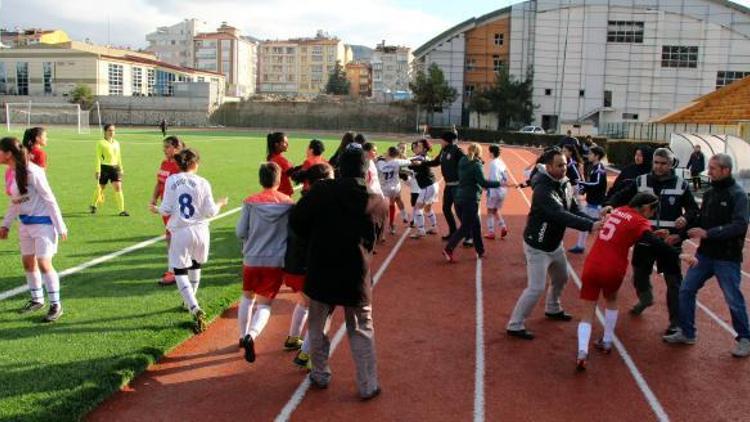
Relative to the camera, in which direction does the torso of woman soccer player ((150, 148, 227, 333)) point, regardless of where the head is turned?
away from the camera

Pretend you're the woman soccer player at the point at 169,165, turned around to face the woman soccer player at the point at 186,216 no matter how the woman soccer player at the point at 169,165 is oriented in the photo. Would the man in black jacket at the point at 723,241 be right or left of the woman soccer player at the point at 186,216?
left

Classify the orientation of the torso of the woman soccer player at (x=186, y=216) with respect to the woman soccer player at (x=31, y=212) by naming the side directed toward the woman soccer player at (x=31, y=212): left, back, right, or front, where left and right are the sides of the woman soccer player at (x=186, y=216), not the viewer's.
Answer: left

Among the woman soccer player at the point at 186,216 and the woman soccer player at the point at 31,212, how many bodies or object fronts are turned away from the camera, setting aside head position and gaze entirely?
1

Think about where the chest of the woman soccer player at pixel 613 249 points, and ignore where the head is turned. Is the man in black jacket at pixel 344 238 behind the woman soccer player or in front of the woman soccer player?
behind

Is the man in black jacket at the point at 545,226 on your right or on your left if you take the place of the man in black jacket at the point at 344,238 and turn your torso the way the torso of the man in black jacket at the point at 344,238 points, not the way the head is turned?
on your right

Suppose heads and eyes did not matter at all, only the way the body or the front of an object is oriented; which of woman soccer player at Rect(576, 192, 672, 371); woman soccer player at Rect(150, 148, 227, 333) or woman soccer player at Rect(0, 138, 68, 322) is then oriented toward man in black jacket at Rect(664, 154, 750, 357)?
woman soccer player at Rect(576, 192, 672, 371)

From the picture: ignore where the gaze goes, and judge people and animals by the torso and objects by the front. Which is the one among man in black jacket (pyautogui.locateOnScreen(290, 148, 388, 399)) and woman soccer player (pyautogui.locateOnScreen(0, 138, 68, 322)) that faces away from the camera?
the man in black jacket

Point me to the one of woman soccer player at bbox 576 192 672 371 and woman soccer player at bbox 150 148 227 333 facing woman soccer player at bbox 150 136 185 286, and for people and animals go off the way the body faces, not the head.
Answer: woman soccer player at bbox 150 148 227 333

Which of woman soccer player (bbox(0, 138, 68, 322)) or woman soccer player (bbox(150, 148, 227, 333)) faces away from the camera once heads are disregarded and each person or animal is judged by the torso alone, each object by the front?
woman soccer player (bbox(150, 148, 227, 333))

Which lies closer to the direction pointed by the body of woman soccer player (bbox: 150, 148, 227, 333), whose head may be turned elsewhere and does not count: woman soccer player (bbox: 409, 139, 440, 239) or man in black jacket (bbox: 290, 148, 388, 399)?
the woman soccer player

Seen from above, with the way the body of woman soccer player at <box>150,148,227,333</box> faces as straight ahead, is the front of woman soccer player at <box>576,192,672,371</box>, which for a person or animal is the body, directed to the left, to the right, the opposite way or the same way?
to the right

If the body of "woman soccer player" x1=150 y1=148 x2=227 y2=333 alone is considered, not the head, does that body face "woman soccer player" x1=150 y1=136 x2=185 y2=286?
yes

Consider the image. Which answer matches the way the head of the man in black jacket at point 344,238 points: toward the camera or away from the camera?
away from the camera

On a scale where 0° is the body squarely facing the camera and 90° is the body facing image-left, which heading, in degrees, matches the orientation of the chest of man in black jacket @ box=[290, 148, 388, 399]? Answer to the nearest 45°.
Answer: approximately 180°
